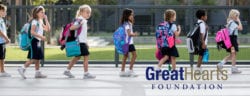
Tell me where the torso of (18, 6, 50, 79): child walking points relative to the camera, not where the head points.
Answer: to the viewer's right
